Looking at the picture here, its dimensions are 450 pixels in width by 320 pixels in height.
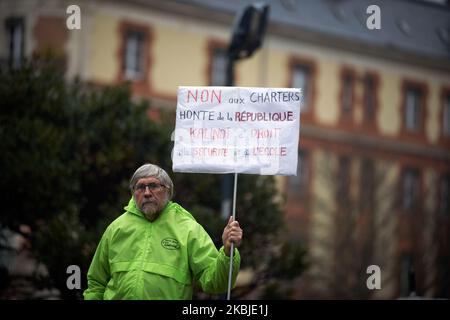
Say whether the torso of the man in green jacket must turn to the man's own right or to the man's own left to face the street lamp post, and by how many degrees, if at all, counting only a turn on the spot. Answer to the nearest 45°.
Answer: approximately 180°

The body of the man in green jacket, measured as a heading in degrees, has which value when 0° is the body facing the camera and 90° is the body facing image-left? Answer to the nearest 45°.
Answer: approximately 0°
